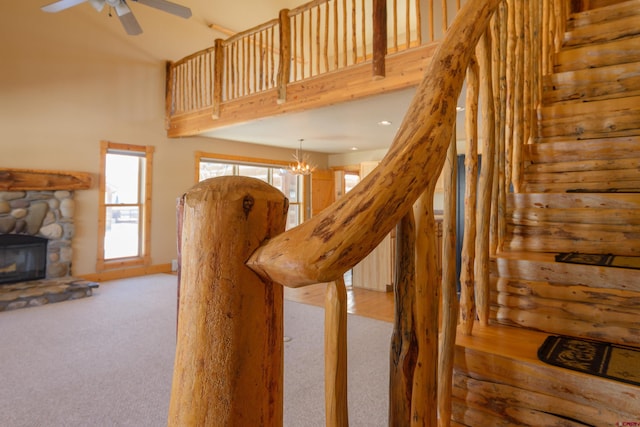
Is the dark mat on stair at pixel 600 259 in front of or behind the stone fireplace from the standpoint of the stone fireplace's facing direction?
in front

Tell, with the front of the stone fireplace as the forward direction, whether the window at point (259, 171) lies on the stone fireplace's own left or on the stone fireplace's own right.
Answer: on the stone fireplace's own left

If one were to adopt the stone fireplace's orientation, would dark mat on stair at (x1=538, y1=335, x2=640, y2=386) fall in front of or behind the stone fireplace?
in front

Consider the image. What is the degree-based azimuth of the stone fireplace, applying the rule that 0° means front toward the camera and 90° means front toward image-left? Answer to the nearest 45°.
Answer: approximately 315°

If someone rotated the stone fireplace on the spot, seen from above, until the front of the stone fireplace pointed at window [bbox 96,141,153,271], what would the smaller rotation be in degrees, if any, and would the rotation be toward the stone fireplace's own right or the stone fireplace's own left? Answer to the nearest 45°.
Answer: approximately 90° to the stone fireplace's own left
